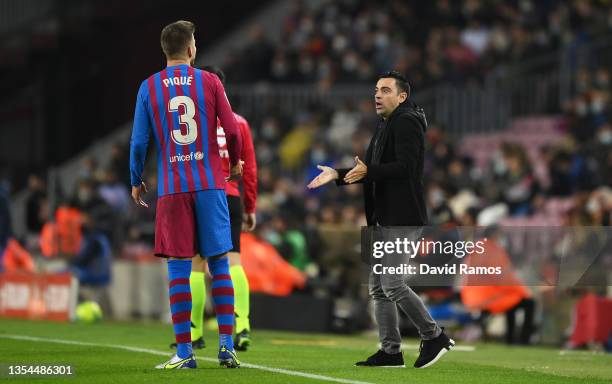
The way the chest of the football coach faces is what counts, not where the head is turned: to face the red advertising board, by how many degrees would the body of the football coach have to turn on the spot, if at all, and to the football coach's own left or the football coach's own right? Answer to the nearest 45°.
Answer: approximately 45° to the football coach's own right

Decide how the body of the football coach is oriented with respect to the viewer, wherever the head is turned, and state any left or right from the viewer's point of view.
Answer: facing to the left of the viewer
